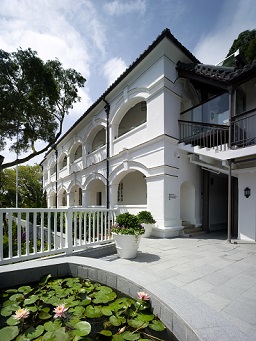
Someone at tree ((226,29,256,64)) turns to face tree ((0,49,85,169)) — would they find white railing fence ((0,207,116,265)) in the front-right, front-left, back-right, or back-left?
front-left

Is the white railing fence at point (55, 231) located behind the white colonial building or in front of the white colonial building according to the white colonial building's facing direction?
in front

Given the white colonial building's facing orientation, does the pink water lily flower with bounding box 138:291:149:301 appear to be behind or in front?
in front

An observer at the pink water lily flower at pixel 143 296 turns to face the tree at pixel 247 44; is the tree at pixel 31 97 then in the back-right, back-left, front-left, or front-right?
front-left

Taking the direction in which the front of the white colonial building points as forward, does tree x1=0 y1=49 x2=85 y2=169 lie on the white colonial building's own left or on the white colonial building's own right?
on the white colonial building's own right

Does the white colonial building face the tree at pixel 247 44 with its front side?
no

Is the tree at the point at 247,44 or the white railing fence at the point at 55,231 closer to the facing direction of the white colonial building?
the white railing fence

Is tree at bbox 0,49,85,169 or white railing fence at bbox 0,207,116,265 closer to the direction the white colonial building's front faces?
the white railing fence

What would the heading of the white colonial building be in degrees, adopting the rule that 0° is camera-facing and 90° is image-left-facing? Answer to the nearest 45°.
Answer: approximately 45°

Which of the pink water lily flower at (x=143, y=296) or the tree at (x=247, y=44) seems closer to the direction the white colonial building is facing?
the pink water lily flower
